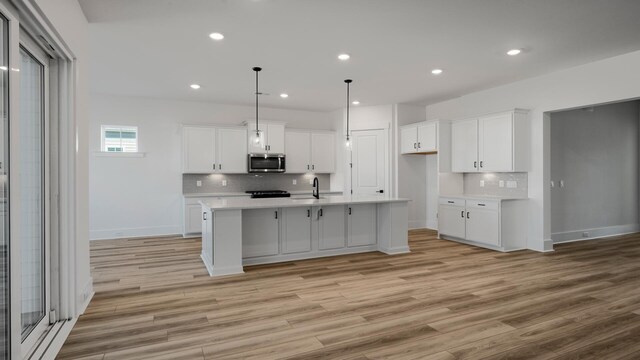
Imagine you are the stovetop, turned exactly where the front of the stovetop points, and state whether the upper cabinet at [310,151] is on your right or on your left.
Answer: on your left

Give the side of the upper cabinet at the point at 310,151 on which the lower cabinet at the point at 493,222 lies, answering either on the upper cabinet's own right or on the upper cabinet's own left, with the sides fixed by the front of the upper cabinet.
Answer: on the upper cabinet's own left

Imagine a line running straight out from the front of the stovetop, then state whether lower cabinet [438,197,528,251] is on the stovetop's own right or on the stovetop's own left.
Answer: on the stovetop's own left

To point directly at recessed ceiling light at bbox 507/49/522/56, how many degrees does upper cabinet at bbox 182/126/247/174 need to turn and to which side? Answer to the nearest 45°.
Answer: approximately 45° to its left

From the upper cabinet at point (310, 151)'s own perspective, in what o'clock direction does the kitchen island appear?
The kitchen island is roughly at 12 o'clock from the upper cabinet.

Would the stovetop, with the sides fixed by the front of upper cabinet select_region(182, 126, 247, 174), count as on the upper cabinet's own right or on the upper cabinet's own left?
on the upper cabinet's own left

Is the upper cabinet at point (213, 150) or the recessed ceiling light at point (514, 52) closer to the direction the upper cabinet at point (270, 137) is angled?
the recessed ceiling light

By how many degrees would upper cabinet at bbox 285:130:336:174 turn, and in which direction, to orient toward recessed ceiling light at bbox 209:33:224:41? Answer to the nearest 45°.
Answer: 0° — it already faces it

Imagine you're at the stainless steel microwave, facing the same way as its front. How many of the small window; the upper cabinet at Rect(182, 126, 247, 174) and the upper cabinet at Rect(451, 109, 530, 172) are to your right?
2

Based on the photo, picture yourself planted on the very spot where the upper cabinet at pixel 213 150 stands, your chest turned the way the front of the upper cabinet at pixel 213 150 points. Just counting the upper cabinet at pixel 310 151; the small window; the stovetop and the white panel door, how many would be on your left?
3

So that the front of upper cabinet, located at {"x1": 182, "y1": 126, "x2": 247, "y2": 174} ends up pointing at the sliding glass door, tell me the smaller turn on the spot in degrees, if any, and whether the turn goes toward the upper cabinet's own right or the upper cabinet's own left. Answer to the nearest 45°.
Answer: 0° — it already faces it

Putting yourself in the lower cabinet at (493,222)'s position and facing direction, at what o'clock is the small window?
The small window is roughly at 1 o'clock from the lower cabinet.

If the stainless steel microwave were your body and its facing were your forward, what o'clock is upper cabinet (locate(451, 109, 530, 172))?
The upper cabinet is roughly at 10 o'clock from the stainless steel microwave.

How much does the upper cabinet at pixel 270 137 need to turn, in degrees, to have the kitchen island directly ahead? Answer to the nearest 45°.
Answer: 0° — it already faces it

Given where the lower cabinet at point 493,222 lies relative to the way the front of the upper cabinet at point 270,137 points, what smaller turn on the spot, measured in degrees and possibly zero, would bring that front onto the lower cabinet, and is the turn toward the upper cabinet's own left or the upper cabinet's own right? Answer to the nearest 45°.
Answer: approximately 45° to the upper cabinet's own left

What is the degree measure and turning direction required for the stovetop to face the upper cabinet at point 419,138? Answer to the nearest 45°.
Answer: approximately 90° to its left

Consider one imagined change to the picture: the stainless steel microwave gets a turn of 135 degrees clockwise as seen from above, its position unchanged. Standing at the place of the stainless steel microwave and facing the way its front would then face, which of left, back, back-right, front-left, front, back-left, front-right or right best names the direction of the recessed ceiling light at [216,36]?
back-left
